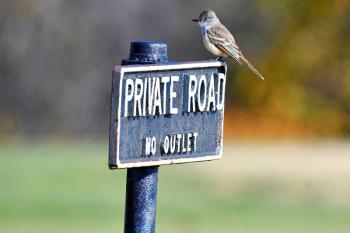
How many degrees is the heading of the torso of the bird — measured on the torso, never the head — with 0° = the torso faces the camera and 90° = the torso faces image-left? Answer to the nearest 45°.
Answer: approximately 90°

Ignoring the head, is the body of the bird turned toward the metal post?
yes

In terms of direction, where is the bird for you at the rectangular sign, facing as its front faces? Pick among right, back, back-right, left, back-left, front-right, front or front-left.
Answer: back-left

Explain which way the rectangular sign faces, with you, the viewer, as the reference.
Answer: facing the viewer and to the right of the viewer

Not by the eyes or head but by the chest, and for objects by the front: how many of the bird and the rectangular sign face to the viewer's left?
1
